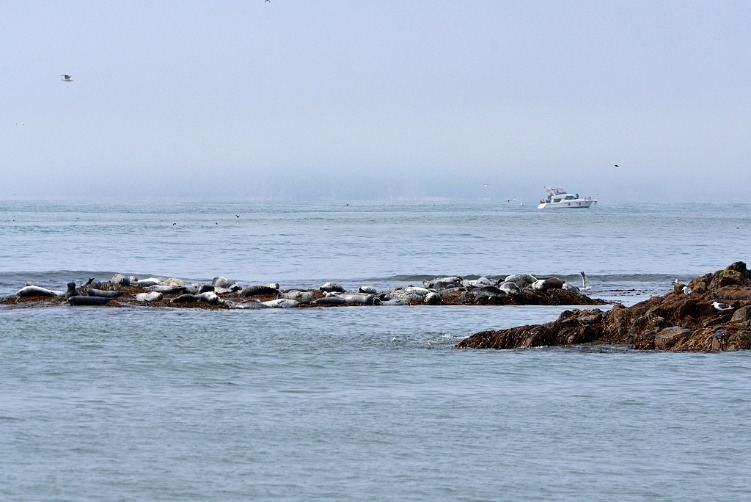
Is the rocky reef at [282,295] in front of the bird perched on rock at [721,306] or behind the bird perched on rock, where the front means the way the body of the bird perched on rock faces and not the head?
in front

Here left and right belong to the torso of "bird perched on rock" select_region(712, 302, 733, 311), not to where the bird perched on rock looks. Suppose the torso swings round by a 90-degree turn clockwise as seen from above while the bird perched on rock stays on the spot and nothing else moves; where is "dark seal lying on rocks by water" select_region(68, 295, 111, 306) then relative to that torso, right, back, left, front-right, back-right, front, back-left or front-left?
left

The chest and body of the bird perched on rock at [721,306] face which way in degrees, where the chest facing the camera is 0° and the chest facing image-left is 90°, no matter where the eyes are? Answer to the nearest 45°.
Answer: approximately 90°

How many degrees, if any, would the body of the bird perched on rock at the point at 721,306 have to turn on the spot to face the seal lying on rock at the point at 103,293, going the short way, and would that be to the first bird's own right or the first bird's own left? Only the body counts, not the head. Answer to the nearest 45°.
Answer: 0° — it already faces it
